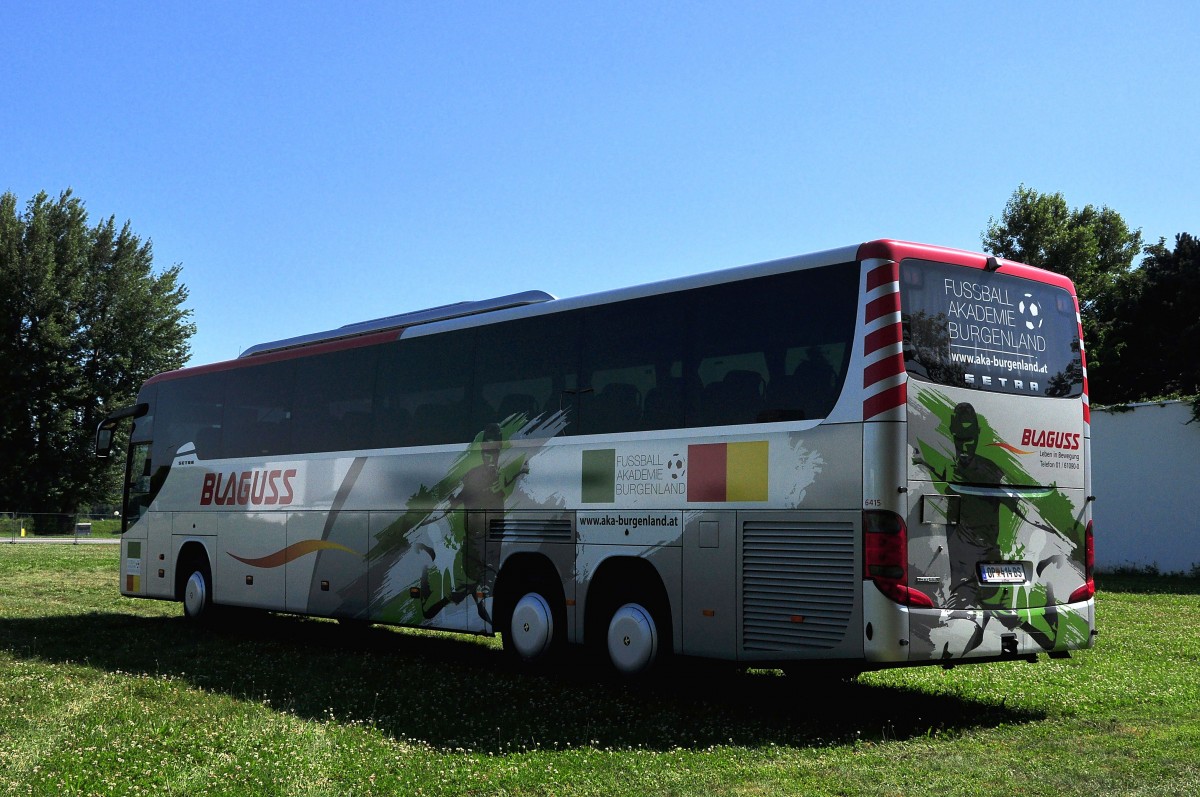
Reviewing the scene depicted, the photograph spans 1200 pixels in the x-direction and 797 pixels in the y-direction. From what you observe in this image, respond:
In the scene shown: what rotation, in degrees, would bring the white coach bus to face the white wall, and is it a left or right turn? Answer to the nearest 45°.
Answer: approximately 90° to its right

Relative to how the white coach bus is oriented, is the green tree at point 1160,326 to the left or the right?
on its right

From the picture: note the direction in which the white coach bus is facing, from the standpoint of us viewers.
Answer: facing away from the viewer and to the left of the viewer
